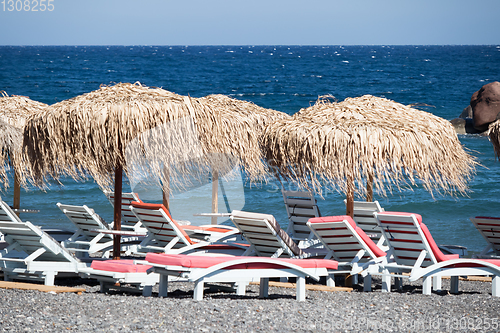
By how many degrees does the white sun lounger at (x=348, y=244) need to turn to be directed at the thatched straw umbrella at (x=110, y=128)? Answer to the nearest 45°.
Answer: approximately 135° to its left
